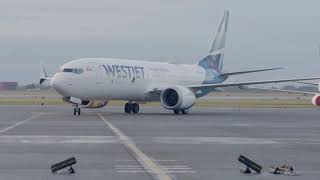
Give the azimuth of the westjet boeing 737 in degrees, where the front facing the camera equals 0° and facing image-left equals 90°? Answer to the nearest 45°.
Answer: approximately 45°
